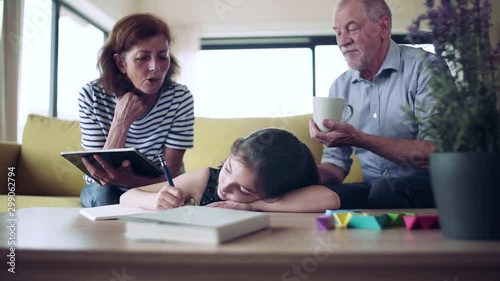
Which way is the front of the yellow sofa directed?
toward the camera

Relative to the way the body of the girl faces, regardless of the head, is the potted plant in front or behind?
in front

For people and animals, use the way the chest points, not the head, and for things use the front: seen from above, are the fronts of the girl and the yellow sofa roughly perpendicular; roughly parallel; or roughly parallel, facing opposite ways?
roughly parallel

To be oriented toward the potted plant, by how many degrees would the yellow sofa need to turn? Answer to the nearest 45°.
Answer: approximately 45° to its left

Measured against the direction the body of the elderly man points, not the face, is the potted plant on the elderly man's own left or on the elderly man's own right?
on the elderly man's own left

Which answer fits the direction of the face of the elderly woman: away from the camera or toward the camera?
toward the camera

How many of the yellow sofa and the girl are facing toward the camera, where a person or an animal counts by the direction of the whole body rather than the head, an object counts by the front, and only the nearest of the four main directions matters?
2

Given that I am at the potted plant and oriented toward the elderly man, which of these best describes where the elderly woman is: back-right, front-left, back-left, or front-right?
front-left

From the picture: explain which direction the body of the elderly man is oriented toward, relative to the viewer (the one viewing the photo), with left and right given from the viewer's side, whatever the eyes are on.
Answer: facing the viewer and to the left of the viewer

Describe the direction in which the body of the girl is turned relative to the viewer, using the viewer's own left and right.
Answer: facing the viewer

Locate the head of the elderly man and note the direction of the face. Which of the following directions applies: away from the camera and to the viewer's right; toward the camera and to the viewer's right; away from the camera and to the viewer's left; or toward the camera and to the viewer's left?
toward the camera and to the viewer's left

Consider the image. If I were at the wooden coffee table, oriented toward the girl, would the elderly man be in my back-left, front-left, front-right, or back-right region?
front-right
